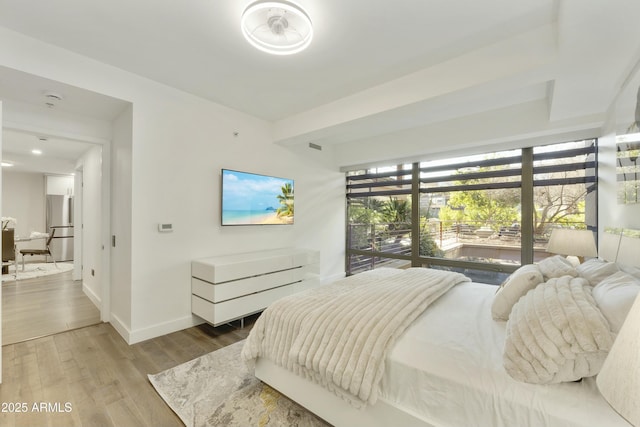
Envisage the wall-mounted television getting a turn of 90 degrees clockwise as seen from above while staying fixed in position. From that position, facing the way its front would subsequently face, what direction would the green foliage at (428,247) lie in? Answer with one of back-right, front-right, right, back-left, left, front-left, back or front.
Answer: back-left

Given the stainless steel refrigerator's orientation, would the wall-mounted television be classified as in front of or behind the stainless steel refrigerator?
in front

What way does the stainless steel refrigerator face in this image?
toward the camera

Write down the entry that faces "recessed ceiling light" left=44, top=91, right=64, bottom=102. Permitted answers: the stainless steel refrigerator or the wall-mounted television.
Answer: the stainless steel refrigerator

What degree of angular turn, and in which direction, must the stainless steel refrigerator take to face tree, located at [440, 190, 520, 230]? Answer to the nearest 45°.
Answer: approximately 45° to its left

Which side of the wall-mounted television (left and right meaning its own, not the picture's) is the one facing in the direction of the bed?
front

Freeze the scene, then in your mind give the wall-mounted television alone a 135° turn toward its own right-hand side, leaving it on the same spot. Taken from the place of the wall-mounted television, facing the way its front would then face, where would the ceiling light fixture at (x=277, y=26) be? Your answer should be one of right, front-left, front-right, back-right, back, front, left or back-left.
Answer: left

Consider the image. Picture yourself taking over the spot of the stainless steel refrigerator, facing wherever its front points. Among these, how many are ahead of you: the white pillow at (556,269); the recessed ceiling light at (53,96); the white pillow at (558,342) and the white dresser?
4

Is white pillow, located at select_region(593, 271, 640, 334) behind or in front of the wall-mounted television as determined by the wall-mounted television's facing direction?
in front

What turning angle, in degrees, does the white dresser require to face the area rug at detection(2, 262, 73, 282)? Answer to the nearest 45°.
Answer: approximately 180°

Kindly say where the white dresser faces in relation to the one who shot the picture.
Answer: facing the viewer and to the right of the viewer

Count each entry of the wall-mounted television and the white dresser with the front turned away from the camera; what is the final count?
0
